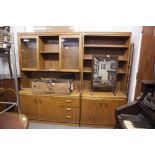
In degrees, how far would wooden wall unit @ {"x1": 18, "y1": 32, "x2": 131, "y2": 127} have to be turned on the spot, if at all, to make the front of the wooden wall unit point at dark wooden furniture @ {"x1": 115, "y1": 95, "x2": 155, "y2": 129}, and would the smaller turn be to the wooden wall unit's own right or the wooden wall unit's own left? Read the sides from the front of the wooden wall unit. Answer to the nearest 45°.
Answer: approximately 45° to the wooden wall unit's own left

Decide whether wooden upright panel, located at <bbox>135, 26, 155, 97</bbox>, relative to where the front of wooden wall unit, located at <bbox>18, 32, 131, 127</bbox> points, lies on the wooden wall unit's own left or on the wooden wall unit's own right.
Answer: on the wooden wall unit's own left

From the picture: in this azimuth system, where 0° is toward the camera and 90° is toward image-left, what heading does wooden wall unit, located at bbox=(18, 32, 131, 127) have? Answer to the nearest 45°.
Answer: approximately 0°
